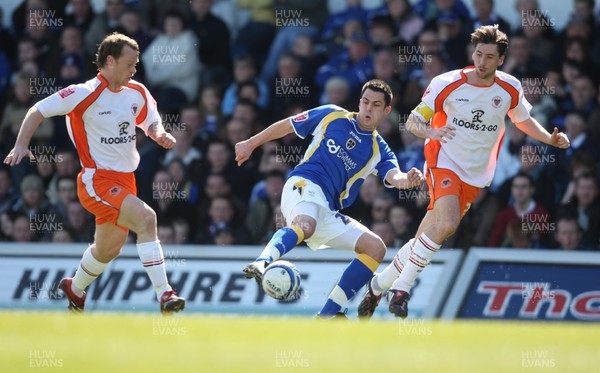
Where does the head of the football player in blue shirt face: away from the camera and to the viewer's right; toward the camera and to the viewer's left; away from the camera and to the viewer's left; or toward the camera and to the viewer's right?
toward the camera and to the viewer's left

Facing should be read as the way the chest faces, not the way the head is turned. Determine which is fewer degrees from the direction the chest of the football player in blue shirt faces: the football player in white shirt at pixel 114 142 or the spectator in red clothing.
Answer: the football player in white shirt

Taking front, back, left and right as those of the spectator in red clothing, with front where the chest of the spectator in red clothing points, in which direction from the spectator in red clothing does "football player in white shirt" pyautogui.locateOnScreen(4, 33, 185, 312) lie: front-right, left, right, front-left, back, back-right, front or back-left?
front-right

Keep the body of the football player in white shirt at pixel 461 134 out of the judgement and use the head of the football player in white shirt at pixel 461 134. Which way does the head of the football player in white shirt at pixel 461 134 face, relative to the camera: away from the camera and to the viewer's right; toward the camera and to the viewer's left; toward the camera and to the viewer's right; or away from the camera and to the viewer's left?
toward the camera and to the viewer's left

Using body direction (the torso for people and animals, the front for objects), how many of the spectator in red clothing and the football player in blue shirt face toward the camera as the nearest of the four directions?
2

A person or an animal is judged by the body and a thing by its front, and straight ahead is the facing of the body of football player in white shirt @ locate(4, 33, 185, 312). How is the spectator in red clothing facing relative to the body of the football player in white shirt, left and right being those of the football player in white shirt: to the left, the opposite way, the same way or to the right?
to the right

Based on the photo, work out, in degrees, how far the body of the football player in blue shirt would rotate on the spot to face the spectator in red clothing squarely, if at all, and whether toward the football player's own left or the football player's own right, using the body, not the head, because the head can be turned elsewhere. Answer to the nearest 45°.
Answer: approximately 135° to the football player's own left

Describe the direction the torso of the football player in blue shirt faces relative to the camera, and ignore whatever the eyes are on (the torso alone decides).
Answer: toward the camera

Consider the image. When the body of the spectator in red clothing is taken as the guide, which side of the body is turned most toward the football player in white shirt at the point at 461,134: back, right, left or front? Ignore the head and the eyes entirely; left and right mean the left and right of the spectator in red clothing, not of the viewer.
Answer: front

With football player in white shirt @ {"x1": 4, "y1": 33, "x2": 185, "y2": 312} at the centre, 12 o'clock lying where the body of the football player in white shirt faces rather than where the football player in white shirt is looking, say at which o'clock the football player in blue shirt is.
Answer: The football player in blue shirt is roughly at 11 o'clock from the football player in white shirt.

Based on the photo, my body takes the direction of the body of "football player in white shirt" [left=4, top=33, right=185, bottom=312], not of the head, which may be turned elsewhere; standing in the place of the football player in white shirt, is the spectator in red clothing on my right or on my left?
on my left

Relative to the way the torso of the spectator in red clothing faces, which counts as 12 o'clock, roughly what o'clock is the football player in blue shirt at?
The football player in blue shirt is roughly at 1 o'clock from the spectator in red clothing.

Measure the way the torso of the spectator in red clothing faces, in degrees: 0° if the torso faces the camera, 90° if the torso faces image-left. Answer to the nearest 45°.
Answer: approximately 0°

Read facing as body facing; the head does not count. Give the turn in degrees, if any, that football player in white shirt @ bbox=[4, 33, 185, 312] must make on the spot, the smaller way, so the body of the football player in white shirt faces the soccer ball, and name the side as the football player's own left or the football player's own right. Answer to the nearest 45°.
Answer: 0° — they already face it

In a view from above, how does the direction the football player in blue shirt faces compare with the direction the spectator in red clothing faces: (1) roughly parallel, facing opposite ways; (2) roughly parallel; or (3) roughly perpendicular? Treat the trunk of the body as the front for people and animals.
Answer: roughly parallel

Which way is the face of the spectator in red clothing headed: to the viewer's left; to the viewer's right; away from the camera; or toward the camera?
toward the camera
